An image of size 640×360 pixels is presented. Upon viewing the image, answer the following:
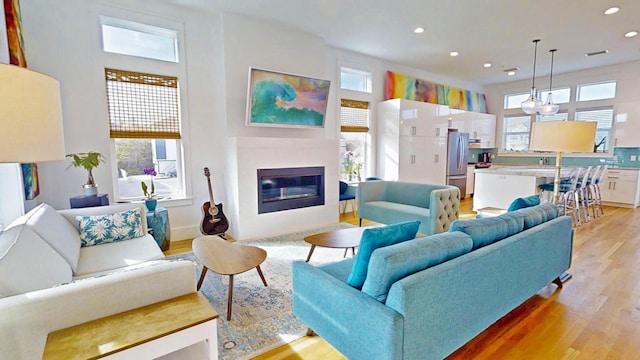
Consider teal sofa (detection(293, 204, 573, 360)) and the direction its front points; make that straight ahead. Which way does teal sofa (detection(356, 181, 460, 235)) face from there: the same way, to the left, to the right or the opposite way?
to the left

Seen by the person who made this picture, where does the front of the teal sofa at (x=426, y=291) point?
facing away from the viewer and to the left of the viewer

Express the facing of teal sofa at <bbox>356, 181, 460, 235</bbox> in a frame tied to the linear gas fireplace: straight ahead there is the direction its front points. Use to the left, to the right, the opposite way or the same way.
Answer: to the right

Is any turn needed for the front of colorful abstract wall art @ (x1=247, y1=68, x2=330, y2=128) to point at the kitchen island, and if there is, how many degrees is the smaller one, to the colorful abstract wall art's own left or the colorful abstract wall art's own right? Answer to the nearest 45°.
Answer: approximately 45° to the colorful abstract wall art's own left

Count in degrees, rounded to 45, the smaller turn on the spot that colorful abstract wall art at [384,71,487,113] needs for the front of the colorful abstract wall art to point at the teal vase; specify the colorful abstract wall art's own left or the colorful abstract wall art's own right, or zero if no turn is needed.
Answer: approximately 90° to the colorful abstract wall art's own right

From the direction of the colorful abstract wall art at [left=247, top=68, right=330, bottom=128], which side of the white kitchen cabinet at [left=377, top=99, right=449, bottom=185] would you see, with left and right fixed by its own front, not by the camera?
right

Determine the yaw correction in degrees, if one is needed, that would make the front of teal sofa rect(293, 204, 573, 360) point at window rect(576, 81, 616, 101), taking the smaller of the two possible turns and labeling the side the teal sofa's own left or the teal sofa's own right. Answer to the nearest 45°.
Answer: approximately 90° to the teal sofa's own right

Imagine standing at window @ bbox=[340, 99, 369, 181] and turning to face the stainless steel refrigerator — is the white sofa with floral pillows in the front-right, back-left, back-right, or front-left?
back-right

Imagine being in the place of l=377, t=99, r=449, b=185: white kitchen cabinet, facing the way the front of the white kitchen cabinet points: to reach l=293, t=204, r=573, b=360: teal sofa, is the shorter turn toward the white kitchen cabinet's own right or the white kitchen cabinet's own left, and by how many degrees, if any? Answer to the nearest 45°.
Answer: approximately 45° to the white kitchen cabinet's own right

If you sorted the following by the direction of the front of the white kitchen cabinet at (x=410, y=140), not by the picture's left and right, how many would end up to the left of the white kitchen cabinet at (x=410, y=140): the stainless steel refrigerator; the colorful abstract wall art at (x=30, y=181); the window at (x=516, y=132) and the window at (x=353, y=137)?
2

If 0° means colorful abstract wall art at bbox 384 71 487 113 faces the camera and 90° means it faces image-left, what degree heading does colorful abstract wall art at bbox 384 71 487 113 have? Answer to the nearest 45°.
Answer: approximately 315°

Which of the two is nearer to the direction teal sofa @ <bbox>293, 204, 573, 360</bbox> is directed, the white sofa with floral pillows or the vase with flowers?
the vase with flowers
